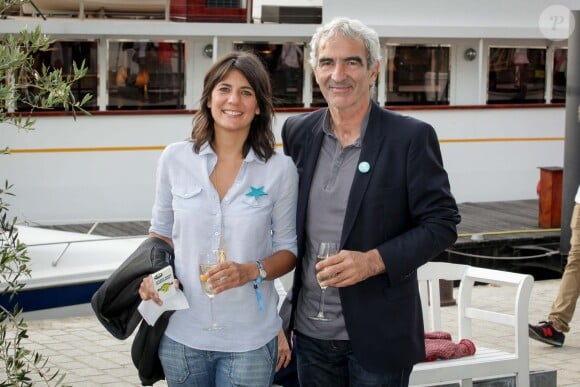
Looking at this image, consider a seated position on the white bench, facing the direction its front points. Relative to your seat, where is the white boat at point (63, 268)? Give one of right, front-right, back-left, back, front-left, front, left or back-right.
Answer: back

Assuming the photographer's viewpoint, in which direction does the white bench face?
facing the viewer and to the right of the viewer

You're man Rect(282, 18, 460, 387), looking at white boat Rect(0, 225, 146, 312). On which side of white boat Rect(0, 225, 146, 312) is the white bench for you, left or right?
right

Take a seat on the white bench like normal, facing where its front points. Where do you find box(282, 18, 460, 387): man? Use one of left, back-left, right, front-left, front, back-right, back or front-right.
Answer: front-right

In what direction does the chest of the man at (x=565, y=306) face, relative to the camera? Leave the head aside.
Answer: to the viewer's left

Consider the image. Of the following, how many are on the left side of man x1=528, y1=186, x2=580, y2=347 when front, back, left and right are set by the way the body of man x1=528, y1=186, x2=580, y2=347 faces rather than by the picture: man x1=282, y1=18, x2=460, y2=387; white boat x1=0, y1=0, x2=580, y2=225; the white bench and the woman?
3

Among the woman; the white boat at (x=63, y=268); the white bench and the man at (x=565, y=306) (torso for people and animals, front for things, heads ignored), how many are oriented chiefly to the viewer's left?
1

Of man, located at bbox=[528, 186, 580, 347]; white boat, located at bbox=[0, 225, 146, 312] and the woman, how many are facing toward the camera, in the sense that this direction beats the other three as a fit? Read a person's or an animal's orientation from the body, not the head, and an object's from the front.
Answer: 1

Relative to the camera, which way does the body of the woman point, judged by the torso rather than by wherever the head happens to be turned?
toward the camera
